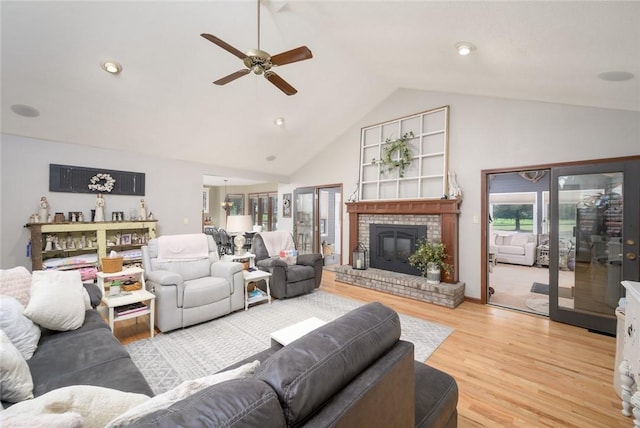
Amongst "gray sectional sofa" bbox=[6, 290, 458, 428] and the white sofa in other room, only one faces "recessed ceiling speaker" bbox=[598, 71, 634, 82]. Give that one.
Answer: the white sofa in other room

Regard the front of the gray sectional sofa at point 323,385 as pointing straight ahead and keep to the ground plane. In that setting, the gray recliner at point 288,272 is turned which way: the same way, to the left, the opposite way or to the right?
the opposite way

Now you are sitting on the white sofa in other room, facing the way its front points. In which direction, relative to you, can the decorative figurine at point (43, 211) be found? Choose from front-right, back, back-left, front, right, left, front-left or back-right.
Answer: front-right

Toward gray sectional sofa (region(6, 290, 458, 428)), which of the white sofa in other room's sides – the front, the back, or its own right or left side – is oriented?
front

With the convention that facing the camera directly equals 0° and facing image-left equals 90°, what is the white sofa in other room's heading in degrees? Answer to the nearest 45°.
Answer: approximately 0°

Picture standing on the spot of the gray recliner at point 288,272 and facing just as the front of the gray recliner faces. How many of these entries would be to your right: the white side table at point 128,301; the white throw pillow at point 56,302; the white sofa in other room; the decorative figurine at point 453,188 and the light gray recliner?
3

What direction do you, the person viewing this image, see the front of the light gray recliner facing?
facing the viewer and to the right of the viewer
